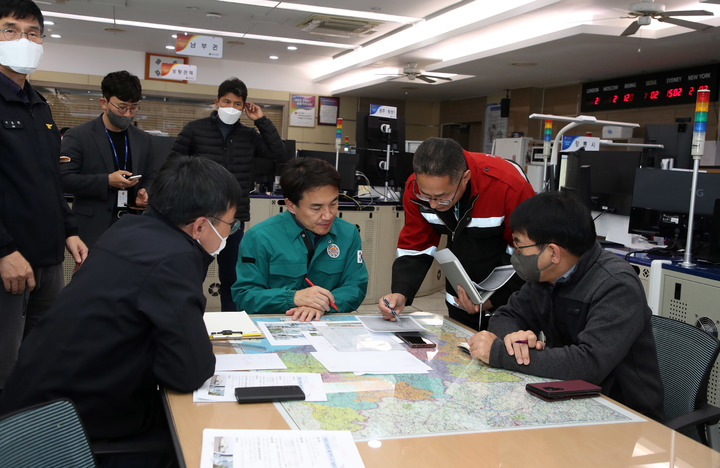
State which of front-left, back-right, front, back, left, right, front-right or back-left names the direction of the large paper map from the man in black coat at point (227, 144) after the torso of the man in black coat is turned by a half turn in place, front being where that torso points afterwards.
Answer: back

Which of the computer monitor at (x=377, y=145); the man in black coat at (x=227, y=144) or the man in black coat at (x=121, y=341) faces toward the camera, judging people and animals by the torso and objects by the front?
the man in black coat at (x=227, y=144)

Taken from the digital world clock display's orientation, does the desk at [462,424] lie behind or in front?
in front

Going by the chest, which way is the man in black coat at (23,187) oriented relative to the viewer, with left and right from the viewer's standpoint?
facing the viewer and to the right of the viewer

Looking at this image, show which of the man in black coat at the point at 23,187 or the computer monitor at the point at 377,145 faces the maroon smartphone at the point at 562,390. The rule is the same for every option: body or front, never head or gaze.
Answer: the man in black coat

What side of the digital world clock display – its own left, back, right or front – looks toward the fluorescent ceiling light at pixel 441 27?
front

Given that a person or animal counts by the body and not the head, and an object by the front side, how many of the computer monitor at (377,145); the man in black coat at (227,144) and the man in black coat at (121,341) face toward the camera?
1

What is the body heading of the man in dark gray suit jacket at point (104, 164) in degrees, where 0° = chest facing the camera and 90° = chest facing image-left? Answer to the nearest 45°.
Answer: approximately 315°

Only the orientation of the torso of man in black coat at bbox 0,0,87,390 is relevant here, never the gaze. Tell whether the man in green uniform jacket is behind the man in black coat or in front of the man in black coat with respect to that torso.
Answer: in front

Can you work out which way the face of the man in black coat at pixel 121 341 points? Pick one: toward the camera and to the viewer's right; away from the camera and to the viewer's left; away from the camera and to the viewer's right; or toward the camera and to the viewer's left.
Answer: away from the camera and to the viewer's right

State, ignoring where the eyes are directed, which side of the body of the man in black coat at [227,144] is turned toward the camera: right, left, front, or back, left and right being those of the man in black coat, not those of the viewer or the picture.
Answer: front

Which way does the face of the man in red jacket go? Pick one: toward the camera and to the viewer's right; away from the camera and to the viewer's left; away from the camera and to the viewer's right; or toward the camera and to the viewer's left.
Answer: toward the camera and to the viewer's left

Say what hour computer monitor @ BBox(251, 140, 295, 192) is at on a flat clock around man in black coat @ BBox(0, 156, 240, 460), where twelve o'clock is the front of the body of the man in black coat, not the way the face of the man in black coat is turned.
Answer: The computer monitor is roughly at 11 o'clock from the man in black coat.
